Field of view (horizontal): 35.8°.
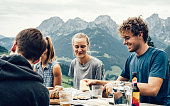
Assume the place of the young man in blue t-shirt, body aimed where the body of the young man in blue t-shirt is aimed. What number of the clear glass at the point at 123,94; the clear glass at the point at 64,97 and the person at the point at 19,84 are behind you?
0

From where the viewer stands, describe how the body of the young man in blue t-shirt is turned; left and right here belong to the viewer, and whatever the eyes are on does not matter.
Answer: facing the viewer and to the left of the viewer

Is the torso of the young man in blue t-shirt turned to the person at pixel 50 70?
no

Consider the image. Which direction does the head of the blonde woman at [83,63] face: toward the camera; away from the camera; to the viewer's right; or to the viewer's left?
toward the camera

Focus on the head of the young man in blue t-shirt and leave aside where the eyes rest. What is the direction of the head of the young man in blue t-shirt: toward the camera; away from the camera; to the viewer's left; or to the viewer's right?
to the viewer's left

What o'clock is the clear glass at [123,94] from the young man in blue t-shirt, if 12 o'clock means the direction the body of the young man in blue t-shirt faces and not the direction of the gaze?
The clear glass is roughly at 11 o'clock from the young man in blue t-shirt.

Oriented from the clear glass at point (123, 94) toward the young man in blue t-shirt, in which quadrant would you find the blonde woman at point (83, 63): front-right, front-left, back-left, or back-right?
front-left

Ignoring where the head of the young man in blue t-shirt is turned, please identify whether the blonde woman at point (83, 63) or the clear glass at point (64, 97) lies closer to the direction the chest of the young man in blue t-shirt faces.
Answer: the clear glass

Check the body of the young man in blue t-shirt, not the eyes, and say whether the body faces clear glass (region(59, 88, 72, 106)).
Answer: yes

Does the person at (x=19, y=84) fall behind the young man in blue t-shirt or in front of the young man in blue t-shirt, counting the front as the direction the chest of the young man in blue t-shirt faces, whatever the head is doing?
in front

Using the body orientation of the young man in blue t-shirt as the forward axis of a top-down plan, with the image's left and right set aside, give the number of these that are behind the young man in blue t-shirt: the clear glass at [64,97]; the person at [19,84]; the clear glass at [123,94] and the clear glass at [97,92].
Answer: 0

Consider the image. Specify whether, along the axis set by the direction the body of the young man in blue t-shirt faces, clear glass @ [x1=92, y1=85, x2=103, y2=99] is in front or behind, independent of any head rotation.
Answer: in front

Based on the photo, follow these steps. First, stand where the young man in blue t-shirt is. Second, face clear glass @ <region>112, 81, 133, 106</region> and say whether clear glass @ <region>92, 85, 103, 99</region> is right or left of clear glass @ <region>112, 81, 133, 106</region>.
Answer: right
